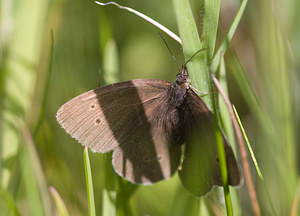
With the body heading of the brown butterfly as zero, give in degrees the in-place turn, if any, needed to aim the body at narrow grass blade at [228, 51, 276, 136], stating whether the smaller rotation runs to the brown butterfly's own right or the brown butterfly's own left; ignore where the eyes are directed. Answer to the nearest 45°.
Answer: approximately 90° to the brown butterfly's own right

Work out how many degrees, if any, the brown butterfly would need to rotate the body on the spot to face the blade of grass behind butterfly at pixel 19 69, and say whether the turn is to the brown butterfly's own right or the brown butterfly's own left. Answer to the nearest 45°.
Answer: approximately 90° to the brown butterfly's own left

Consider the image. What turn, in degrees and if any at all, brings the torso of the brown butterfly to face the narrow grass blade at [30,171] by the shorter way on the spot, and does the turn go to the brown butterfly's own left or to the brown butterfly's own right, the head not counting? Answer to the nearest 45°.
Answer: approximately 90° to the brown butterfly's own left

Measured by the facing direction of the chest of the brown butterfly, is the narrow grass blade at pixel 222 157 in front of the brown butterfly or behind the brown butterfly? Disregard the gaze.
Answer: behind

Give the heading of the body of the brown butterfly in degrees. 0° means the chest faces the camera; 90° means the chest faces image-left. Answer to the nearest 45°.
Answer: approximately 180°
